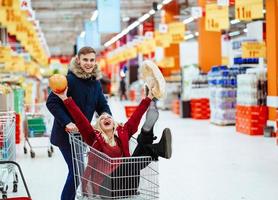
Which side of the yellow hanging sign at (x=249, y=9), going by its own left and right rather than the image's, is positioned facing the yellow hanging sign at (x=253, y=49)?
back

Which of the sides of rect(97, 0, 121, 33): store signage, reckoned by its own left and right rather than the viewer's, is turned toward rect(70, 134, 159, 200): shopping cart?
front

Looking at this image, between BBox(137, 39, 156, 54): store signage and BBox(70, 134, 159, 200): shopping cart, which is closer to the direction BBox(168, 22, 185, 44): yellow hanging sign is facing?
the shopping cart

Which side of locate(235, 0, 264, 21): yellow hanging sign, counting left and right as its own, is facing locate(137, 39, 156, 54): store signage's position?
back

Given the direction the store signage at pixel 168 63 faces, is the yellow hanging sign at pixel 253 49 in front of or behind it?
in front

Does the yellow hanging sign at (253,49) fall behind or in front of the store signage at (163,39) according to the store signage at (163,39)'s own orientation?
in front

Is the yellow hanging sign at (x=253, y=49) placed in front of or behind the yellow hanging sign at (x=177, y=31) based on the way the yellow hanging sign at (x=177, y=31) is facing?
in front

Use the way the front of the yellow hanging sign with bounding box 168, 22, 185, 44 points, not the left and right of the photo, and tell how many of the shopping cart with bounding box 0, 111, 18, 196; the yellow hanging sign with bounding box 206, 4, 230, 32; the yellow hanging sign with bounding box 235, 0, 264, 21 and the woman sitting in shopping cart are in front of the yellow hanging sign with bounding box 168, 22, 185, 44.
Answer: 4

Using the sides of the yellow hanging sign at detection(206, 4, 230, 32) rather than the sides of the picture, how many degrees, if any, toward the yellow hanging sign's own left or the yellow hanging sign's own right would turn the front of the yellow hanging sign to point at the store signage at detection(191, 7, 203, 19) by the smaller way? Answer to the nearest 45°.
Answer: approximately 180°
